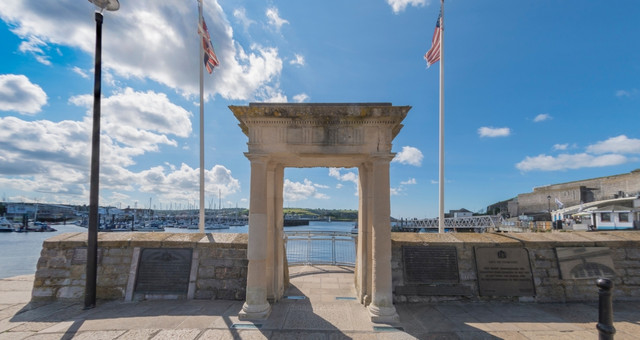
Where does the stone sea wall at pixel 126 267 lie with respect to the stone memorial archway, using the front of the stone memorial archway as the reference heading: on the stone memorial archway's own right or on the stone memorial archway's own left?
on the stone memorial archway's own right

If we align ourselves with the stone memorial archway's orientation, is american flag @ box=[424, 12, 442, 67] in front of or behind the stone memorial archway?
behind

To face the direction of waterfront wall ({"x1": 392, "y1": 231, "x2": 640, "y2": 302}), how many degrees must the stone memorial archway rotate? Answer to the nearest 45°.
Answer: approximately 90° to its left

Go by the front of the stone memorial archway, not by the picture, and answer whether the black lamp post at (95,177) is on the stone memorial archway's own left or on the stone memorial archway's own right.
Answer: on the stone memorial archway's own right

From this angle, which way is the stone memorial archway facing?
toward the camera

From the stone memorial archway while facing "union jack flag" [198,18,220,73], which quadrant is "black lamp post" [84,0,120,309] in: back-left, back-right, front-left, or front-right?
front-left
